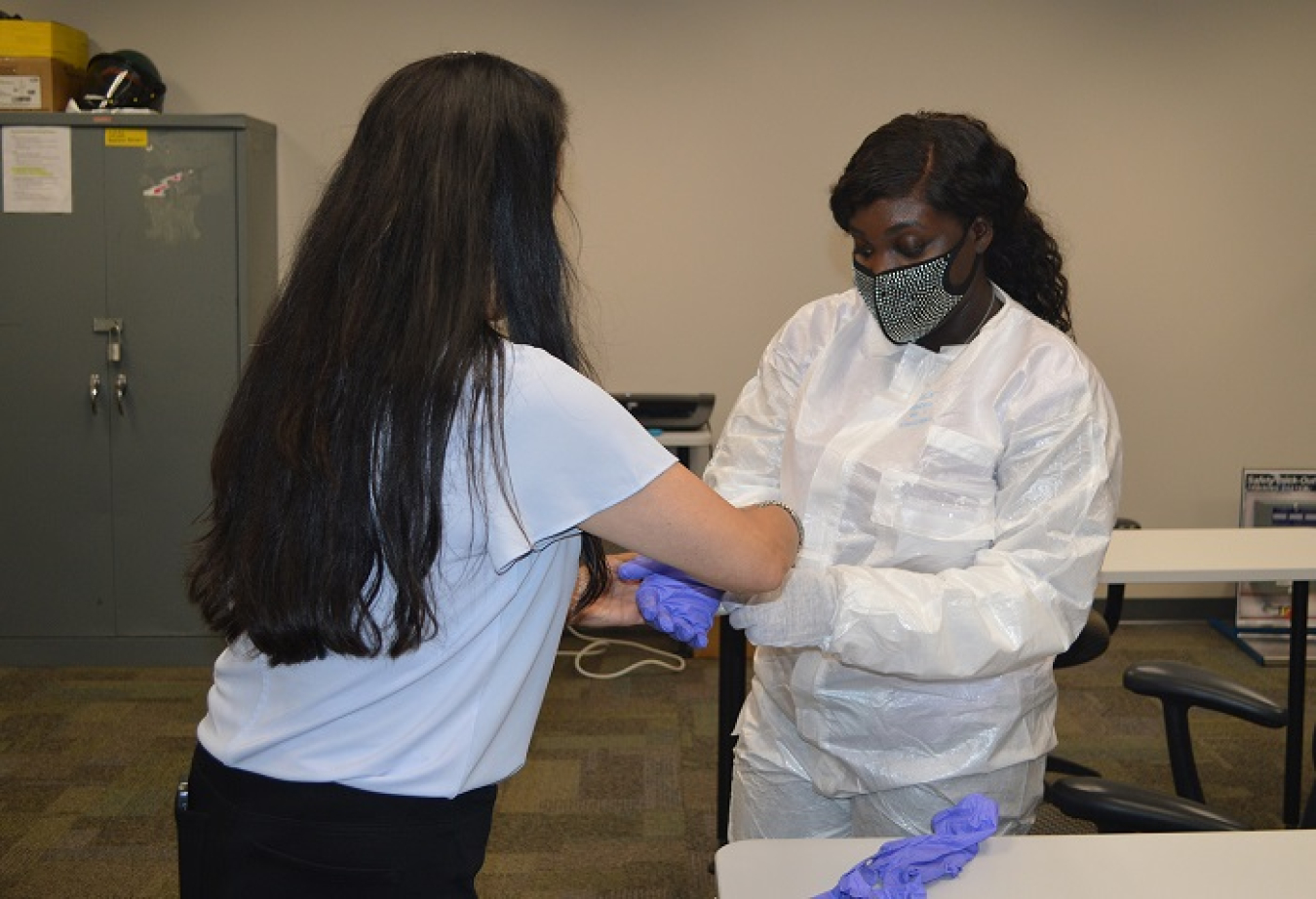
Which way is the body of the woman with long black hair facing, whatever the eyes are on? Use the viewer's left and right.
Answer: facing away from the viewer and to the right of the viewer

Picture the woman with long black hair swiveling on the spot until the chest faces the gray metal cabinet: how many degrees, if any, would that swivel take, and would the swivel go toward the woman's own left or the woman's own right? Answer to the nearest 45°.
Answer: approximately 45° to the woman's own left

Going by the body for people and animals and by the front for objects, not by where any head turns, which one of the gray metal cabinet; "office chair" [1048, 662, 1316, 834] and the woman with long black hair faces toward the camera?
the gray metal cabinet

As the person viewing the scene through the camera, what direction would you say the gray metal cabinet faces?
facing the viewer

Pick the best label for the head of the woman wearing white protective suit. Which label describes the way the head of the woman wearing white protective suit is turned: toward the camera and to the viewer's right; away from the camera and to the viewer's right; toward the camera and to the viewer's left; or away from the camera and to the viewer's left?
toward the camera and to the viewer's left

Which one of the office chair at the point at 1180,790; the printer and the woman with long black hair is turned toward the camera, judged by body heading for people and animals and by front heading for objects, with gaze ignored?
the printer

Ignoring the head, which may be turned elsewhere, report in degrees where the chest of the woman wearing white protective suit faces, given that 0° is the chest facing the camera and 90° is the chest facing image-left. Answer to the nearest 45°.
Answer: approximately 45°

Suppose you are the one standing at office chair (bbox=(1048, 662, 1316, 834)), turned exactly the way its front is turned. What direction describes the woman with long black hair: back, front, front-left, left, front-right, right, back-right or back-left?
left

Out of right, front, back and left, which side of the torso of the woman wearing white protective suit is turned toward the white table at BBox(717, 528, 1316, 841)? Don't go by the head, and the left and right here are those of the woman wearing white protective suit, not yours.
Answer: back

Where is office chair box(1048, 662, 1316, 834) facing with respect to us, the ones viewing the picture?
facing away from the viewer and to the left of the viewer

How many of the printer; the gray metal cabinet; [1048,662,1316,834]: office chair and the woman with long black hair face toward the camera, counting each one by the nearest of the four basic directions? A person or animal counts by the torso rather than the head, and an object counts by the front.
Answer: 2

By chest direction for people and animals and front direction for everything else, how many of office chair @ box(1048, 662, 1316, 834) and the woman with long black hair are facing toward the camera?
0

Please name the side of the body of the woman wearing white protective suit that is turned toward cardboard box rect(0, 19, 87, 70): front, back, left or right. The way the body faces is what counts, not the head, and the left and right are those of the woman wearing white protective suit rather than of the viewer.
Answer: right

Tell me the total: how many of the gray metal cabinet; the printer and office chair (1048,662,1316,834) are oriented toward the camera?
2

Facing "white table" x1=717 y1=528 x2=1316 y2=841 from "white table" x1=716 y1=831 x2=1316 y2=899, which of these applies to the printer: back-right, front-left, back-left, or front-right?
front-left

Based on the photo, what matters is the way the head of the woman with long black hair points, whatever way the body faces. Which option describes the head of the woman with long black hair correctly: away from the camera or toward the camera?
away from the camera
